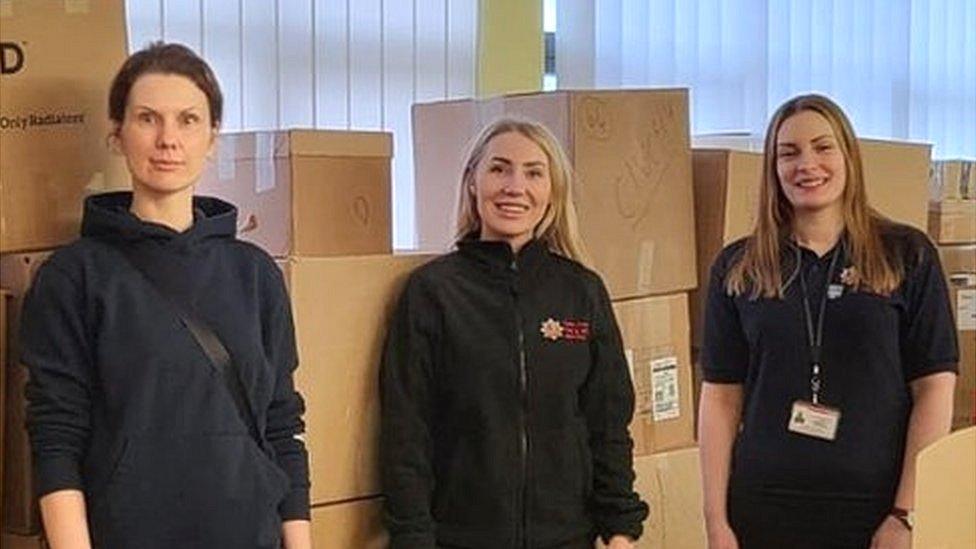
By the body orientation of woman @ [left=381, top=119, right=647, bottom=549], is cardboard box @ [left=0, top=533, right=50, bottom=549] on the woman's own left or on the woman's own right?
on the woman's own right

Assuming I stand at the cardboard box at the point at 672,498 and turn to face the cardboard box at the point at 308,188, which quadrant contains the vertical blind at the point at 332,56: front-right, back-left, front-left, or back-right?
front-right

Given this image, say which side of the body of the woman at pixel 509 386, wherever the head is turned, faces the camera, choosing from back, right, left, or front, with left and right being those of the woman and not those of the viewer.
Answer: front

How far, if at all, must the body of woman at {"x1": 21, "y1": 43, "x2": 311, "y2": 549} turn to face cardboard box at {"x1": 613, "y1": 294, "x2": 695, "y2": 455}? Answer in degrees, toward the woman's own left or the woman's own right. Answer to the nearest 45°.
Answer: approximately 135° to the woman's own left

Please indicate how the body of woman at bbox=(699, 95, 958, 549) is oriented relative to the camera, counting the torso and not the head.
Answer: toward the camera

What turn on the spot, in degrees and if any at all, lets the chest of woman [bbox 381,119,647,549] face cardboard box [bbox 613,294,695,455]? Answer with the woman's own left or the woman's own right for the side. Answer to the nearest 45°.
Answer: approximately 135° to the woman's own left

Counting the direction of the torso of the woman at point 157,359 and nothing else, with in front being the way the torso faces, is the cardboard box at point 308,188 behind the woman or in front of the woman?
behind

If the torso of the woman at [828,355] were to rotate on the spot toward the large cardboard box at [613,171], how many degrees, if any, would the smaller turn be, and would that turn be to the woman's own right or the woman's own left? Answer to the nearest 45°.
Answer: approximately 135° to the woman's own right

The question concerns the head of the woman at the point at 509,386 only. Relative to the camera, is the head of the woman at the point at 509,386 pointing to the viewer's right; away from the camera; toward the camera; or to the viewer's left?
toward the camera

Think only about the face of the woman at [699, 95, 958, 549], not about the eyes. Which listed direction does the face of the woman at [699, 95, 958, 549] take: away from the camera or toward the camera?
toward the camera

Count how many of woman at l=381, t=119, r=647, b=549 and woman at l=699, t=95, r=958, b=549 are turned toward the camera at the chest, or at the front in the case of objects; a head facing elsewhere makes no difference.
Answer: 2

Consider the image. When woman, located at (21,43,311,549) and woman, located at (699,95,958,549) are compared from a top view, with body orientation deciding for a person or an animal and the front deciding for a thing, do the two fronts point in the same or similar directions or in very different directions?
same or similar directions

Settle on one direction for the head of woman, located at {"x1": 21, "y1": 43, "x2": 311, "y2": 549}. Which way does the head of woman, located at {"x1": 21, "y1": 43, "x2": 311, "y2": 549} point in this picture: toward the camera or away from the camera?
toward the camera

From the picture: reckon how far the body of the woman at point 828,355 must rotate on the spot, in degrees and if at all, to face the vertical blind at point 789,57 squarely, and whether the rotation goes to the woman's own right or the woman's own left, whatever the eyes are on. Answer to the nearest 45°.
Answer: approximately 180°
